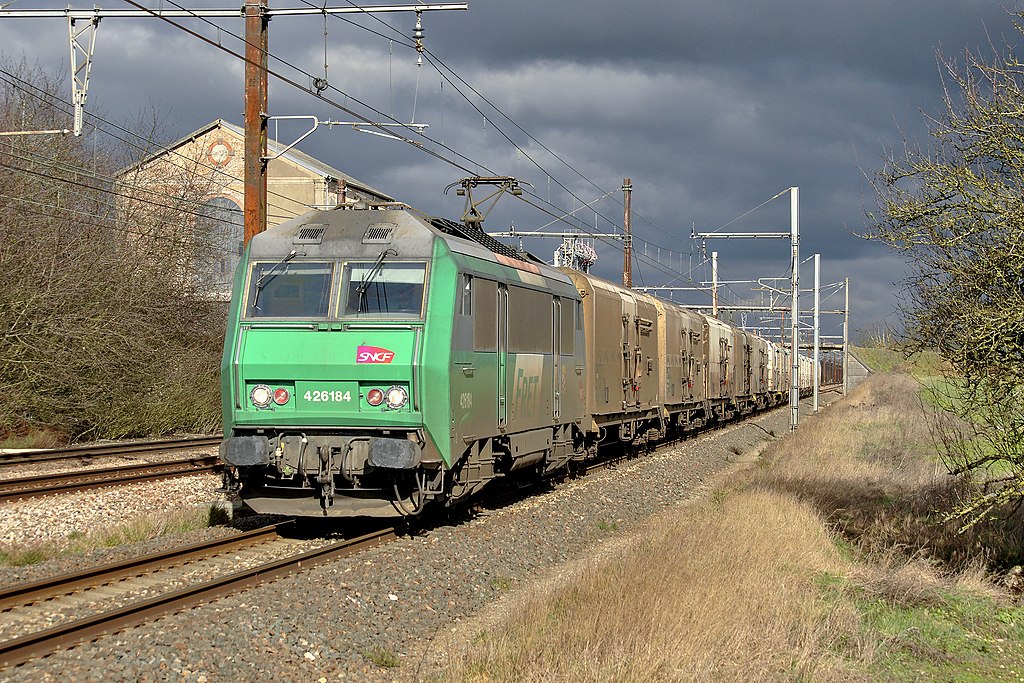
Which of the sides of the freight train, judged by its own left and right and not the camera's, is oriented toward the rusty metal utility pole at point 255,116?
right

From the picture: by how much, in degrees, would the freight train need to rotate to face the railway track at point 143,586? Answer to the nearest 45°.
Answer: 0° — it already faces it

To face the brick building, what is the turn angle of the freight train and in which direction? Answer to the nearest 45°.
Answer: approximately 135° to its right

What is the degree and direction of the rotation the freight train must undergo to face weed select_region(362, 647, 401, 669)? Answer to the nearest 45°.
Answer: approximately 45° to its left

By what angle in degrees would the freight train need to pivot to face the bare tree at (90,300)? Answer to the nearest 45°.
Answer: approximately 90° to its right

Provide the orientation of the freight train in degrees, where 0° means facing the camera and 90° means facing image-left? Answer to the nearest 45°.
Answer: approximately 45°
